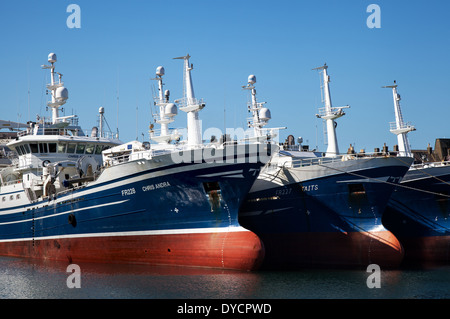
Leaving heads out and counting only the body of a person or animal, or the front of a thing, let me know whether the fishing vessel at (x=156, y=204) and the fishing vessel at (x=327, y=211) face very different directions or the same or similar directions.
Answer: same or similar directions

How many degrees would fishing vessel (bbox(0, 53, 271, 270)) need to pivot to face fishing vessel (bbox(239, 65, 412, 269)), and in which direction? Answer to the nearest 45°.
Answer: approximately 45° to its left

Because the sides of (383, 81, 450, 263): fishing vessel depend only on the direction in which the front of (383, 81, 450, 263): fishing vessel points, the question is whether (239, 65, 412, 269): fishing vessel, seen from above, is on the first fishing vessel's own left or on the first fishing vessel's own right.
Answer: on the first fishing vessel's own right

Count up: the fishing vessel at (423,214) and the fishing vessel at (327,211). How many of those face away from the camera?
0

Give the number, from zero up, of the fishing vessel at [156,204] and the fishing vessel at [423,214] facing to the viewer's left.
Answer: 0

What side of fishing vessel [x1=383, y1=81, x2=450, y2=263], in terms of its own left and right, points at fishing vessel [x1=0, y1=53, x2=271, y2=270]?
right

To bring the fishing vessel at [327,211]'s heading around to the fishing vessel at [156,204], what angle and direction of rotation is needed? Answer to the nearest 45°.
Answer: approximately 90° to its right

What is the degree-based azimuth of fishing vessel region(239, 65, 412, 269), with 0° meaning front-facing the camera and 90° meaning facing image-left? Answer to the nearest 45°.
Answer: approximately 315°

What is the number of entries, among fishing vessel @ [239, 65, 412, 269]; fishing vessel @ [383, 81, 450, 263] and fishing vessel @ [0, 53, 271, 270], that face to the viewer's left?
0

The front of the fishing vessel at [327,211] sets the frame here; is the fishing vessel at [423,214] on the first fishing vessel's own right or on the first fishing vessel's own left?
on the first fishing vessel's own left

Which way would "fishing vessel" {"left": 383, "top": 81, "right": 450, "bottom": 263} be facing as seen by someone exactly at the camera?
facing the viewer and to the right of the viewer
